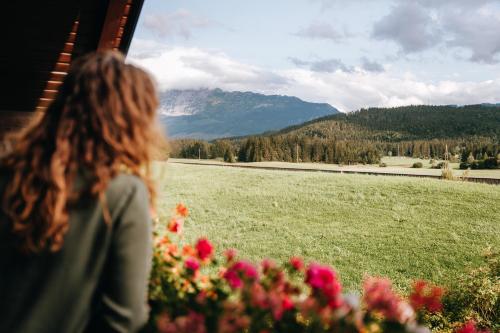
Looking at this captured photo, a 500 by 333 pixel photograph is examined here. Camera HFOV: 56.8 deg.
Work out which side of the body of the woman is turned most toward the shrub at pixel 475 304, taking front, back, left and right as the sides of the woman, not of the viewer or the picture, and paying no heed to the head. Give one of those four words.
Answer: front

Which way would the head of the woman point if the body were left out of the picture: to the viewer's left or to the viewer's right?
to the viewer's right

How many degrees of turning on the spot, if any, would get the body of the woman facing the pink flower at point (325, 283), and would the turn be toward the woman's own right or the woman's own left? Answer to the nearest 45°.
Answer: approximately 45° to the woman's own right

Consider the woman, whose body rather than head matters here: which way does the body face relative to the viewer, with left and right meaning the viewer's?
facing away from the viewer and to the right of the viewer

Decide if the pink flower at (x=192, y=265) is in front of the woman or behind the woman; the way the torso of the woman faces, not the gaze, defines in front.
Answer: in front

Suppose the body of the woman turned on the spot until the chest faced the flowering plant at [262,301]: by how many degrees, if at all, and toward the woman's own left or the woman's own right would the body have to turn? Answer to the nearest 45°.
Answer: approximately 45° to the woman's own right

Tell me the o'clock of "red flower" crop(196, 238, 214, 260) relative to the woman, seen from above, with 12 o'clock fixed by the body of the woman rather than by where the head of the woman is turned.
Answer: The red flower is roughly at 12 o'clock from the woman.

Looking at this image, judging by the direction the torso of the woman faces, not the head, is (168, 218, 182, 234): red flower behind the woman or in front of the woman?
in front
